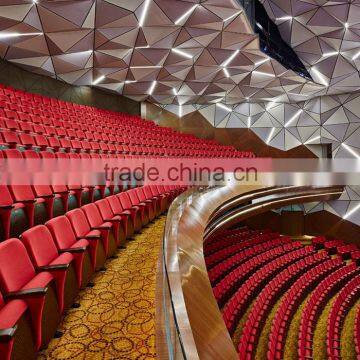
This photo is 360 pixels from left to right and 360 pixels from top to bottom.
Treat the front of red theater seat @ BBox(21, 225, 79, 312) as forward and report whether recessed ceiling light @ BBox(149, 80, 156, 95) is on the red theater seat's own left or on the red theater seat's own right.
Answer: on the red theater seat's own left

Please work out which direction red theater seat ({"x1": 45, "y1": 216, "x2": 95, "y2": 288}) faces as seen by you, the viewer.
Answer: facing the viewer and to the right of the viewer

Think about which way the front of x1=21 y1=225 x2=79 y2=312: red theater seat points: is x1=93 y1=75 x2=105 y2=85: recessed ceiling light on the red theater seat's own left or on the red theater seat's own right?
on the red theater seat's own left

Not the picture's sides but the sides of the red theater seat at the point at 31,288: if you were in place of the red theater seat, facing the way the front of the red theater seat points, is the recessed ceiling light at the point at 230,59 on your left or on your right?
on your left

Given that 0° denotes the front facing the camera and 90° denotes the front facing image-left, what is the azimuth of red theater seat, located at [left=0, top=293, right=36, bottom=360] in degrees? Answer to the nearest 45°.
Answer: approximately 315°

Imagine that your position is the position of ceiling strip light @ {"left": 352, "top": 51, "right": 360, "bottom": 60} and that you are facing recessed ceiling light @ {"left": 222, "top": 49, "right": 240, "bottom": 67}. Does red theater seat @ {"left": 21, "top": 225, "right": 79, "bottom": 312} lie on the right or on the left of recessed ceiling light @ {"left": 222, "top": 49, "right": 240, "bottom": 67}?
left
